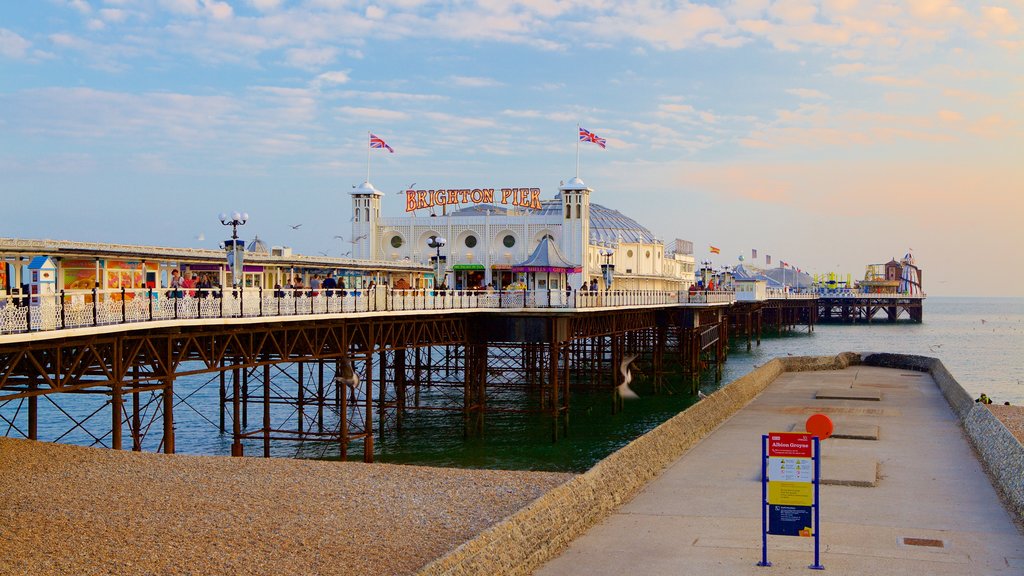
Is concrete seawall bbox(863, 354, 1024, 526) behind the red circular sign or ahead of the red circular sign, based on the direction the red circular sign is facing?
behind

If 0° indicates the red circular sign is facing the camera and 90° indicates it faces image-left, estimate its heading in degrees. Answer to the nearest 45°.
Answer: approximately 0°
